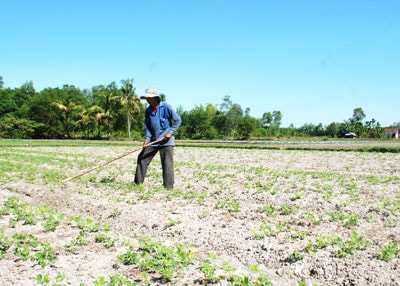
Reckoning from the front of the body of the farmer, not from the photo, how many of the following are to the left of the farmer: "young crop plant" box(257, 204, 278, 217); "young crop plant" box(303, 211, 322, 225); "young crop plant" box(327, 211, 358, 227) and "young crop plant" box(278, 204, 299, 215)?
4

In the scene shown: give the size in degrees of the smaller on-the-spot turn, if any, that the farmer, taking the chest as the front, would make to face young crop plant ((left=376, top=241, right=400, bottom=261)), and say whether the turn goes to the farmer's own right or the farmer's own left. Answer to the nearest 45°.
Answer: approximately 90° to the farmer's own left

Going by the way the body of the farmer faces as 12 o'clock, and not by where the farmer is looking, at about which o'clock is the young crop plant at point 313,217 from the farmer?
The young crop plant is roughly at 9 o'clock from the farmer.

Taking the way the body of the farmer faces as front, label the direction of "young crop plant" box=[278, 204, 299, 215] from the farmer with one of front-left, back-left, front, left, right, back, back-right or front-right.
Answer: left

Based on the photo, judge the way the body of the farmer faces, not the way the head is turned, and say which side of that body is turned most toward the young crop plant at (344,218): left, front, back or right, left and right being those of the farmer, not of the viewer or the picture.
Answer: left

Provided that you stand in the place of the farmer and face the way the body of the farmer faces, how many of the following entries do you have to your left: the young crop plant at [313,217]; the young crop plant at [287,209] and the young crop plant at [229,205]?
3

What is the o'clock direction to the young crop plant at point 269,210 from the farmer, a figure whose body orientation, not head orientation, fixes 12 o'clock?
The young crop plant is roughly at 9 o'clock from the farmer.

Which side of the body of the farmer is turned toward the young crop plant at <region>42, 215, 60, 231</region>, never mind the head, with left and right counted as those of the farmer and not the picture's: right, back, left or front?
front

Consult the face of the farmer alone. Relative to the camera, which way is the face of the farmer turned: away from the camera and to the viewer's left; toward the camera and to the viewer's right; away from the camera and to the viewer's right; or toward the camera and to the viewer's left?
toward the camera and to the viewer's left

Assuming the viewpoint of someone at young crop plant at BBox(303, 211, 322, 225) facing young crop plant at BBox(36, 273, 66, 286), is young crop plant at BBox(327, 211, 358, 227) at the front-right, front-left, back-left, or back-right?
back-left

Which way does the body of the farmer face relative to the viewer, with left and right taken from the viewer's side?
facing the viewer and to the left of the viewer

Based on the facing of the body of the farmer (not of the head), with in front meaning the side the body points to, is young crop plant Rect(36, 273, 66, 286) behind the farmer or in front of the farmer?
in front
